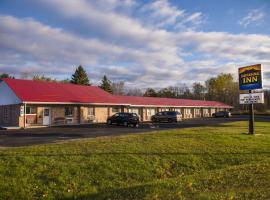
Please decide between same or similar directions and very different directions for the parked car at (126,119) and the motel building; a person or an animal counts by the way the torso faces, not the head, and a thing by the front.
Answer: very different directions

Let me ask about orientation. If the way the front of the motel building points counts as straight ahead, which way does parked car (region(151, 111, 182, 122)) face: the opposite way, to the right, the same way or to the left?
the opposite way

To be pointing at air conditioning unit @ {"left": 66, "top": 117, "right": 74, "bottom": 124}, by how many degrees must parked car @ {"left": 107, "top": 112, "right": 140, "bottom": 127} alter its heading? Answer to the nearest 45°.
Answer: approximately 45° to its left

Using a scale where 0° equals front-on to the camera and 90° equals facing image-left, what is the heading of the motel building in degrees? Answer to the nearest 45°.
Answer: approximately 315°

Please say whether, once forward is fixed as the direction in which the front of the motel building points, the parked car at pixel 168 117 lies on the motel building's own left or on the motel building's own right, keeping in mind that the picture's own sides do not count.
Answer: on the motel building's own left

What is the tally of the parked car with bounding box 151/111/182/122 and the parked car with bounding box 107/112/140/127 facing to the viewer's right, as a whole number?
0

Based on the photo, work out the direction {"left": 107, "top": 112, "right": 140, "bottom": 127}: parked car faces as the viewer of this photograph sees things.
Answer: facing away from the viewer and to the left of the viewer

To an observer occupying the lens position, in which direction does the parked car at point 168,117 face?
facing away from the viewer and to the left of the viewer
